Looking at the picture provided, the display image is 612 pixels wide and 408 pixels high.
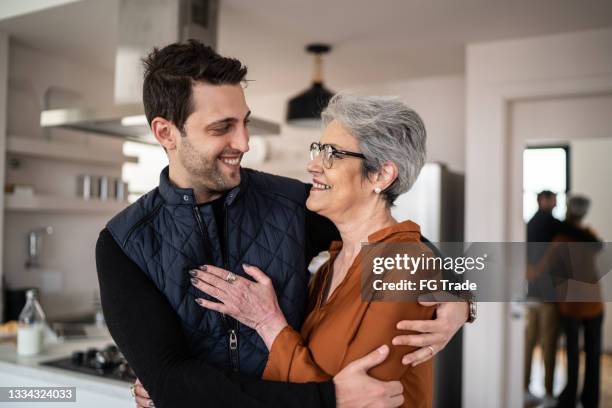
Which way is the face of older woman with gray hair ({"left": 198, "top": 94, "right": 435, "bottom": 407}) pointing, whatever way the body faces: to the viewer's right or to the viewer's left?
to the viewer's left

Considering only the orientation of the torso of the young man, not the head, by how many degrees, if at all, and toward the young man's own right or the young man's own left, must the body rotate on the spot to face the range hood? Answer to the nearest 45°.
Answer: approximately 135° to the young man's own left

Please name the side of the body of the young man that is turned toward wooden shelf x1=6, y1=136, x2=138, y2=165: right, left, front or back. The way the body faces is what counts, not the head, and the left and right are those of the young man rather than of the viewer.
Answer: back

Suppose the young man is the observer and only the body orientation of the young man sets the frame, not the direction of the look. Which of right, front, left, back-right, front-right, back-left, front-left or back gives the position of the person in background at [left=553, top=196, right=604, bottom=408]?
left

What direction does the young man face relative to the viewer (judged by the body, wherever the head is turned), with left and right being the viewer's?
facing the viewer and to the right of the viewer

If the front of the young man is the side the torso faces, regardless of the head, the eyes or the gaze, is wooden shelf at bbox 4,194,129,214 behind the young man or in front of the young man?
behind

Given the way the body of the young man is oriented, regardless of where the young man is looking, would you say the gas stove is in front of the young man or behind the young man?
behind

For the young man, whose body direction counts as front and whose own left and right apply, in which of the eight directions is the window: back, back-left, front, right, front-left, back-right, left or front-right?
left
